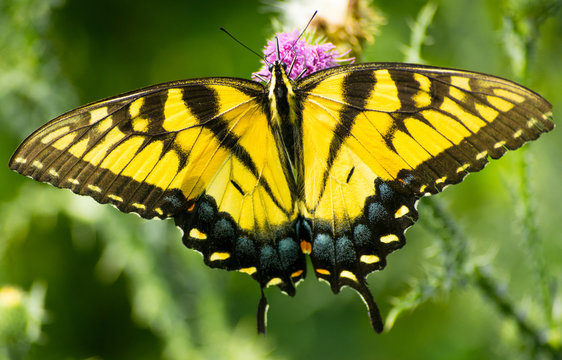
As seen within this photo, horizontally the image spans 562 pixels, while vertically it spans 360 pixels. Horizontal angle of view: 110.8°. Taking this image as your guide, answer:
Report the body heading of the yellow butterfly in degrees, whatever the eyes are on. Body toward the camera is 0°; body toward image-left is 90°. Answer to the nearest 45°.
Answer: approximately 180°
